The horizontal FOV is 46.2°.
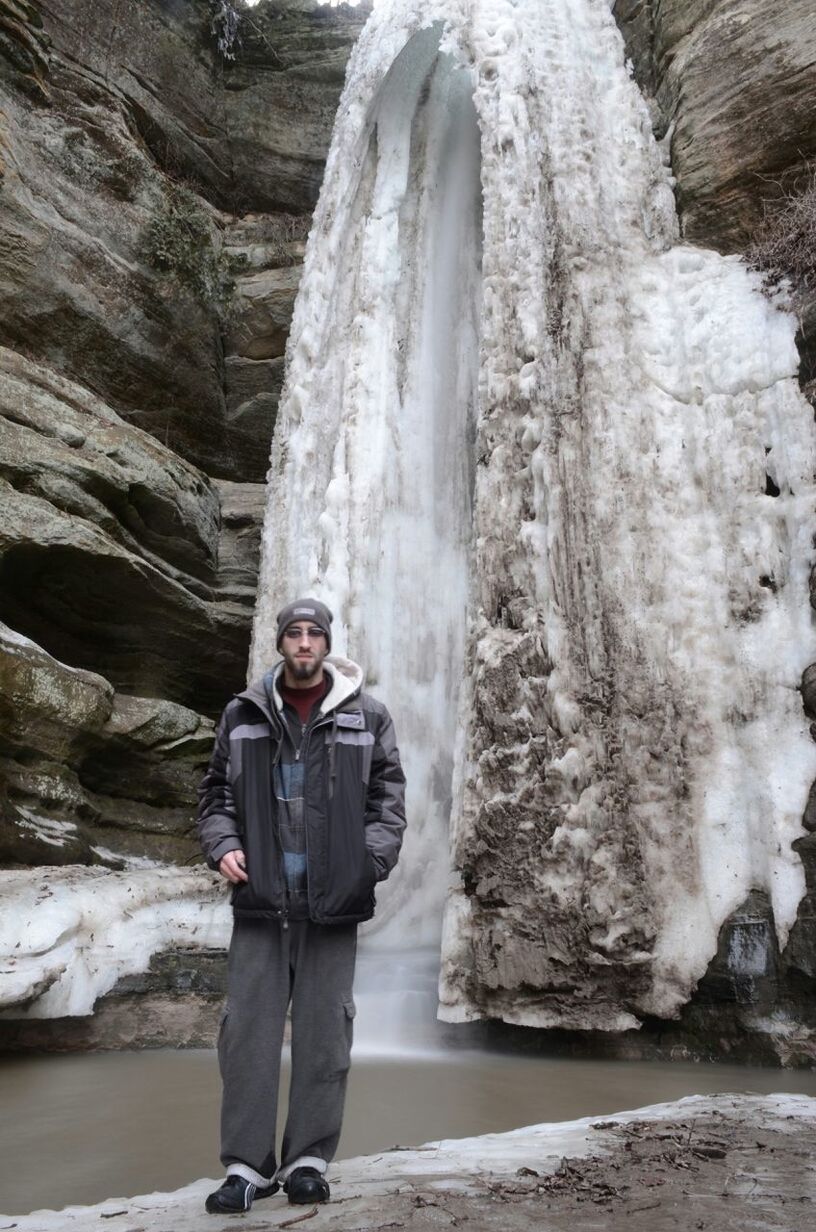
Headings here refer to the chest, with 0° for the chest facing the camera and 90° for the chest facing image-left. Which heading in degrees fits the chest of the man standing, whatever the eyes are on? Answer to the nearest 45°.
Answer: approximately 0°

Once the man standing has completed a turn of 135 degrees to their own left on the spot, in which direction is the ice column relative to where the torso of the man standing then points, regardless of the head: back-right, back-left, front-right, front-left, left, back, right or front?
front-left

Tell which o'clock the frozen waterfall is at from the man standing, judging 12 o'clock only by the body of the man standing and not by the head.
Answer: The frozen waterfall is roughly at 7 o'clock from the man standing.
